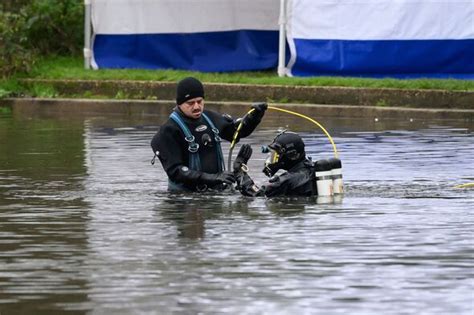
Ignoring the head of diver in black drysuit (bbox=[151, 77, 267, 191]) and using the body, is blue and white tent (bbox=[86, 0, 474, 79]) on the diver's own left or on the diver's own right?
on the diver's own left

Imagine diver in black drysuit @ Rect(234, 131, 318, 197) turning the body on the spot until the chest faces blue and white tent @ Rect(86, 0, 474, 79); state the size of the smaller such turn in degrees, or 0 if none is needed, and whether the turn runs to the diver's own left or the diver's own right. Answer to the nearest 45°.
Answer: approximately 90° to the diver's own right

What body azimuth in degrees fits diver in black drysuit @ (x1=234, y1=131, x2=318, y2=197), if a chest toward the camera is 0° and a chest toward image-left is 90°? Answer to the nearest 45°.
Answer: approximately 90°

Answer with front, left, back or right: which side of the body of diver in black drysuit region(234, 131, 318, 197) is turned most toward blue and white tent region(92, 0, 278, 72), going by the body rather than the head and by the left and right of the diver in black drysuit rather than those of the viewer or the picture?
right

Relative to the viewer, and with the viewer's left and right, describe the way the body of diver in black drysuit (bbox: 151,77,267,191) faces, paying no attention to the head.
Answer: facing the viewer and to the right of the viewer

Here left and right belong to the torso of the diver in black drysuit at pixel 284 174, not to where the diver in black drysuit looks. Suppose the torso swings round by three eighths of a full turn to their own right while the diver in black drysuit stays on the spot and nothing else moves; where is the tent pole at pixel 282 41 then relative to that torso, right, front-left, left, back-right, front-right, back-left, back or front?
front-left

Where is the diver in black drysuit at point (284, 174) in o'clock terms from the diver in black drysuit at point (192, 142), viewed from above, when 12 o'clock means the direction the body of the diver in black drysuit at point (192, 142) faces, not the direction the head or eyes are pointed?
the diver in black drysuit at point (284, 174) is roughly at 11 o'clock from the diver in black drysuit at point (192, 142).

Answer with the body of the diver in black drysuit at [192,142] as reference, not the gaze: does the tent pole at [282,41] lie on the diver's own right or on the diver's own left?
on the diver's own left

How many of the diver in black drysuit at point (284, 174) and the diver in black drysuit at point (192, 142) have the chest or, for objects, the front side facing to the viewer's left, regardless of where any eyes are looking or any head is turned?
1

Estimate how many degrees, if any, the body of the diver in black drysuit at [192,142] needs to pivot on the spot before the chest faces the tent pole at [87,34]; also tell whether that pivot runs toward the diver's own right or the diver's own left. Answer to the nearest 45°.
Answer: approximately 135° to the diver's own left

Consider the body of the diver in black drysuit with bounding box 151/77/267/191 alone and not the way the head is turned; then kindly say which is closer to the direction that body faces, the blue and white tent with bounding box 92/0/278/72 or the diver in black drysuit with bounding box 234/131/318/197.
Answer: the diver in black drysuit

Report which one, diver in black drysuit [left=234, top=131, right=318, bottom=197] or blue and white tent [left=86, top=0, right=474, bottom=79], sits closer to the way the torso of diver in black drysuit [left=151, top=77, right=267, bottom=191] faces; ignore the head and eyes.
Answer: the diver in black drysuit

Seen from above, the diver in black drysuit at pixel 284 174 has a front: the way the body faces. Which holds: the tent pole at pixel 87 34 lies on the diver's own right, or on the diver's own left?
on the diver's own right
